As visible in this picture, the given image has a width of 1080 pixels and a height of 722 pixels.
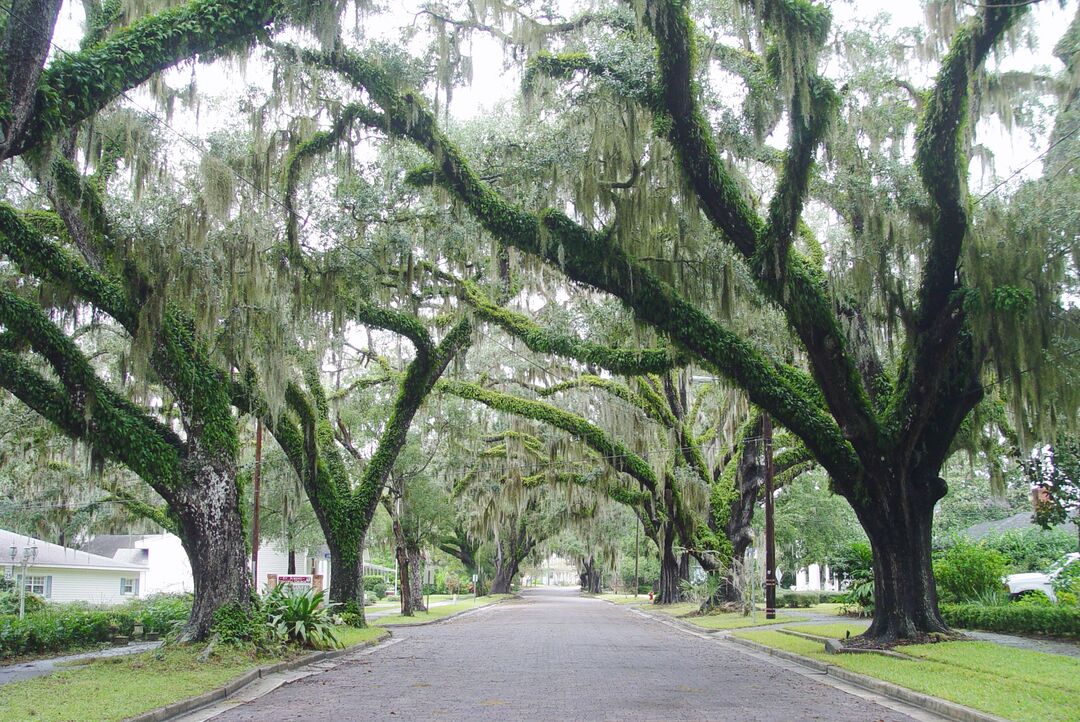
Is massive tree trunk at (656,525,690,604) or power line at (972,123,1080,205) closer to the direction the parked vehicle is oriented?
the massive tree trunk

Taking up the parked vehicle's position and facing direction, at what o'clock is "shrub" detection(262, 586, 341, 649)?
The shrub is roughly at 10 o'clock from the parked vehicle.

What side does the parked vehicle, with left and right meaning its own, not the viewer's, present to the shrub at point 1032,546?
right

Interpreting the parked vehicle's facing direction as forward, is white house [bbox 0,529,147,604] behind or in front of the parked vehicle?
in front

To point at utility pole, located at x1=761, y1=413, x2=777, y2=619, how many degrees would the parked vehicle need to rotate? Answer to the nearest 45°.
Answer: approximately 45° to its left

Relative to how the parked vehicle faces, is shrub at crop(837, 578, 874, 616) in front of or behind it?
in front

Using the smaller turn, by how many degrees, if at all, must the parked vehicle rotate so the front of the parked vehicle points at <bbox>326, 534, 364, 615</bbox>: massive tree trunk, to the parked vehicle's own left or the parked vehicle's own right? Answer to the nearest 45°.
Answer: approximately 45° to the parked vehicle's own left

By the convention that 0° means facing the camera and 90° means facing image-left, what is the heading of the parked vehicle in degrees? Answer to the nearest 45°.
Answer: approximately 90°

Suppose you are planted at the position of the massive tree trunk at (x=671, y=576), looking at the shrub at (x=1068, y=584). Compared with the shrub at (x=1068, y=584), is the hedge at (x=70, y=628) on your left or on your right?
right

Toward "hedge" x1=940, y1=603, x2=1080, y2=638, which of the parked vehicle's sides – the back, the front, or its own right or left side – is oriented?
left
